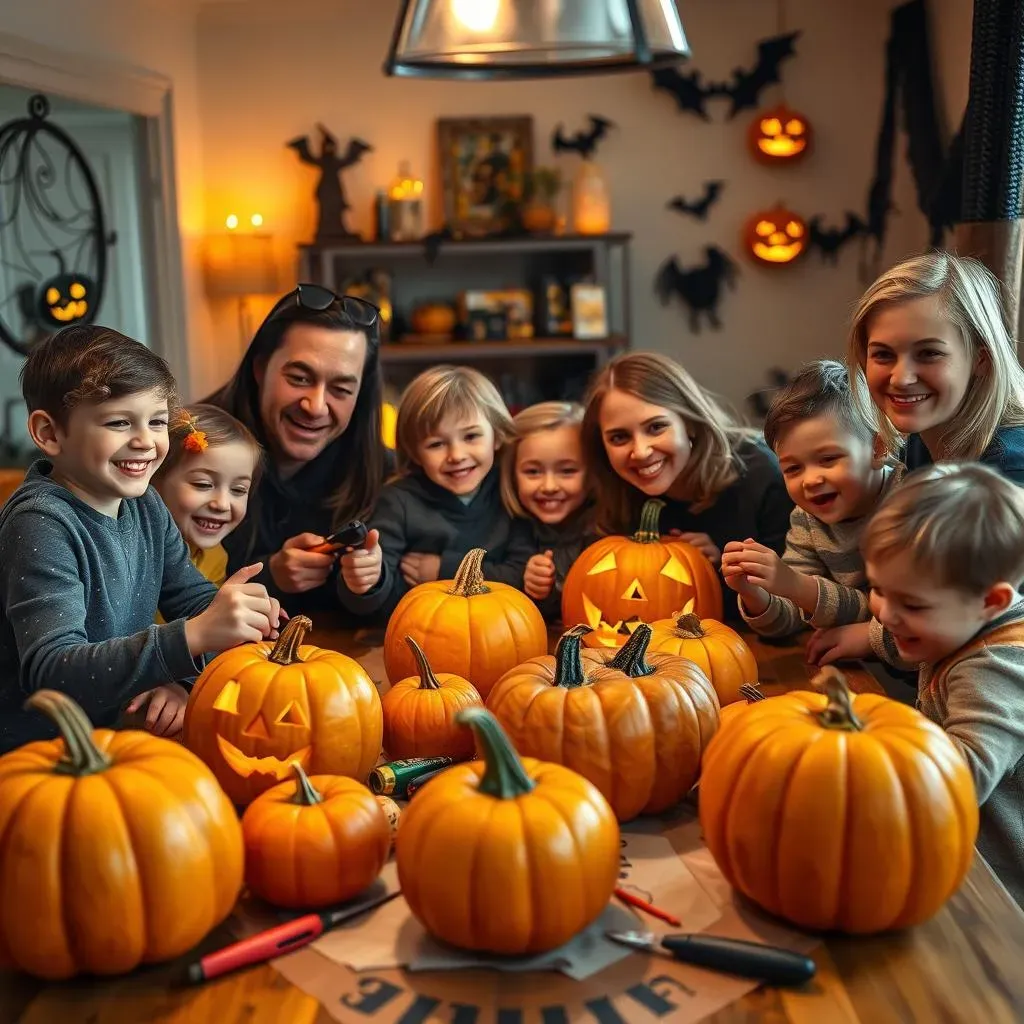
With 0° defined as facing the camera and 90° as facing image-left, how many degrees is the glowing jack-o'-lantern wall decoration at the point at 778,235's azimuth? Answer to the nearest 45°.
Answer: approximately 0°

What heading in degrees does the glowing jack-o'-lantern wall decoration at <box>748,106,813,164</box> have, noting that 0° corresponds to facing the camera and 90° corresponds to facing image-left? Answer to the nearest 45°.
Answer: approximately 0°

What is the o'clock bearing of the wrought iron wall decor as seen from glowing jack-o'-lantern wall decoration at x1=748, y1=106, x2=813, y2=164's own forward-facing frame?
The wrought iron wall decor is roughly at 2 o'clock from the glowing jack-o'-lantern wall decoration.

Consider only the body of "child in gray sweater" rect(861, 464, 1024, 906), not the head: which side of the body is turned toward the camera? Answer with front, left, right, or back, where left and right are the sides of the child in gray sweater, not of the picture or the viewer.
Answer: left

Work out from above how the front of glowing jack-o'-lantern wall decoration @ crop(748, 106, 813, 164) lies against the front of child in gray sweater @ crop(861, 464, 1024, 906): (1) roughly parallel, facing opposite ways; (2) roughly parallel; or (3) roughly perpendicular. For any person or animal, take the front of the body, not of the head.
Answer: roughly perpendicular

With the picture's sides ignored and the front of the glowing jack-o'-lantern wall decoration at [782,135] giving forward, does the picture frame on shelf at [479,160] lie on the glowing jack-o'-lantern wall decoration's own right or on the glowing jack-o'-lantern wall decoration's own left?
on the glowing jack-o'-lantern wall decoration's own right

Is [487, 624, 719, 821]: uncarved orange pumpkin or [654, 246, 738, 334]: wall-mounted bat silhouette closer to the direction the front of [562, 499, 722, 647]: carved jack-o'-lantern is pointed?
the uncarved orange pumpkin
